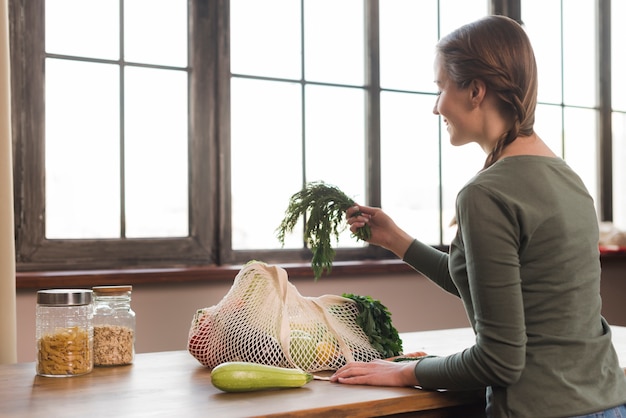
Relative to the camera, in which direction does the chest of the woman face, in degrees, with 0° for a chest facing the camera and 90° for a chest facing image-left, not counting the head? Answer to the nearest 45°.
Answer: approximately 135°

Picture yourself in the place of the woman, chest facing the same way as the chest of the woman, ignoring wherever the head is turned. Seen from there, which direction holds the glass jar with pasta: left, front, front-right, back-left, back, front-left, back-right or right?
front-left

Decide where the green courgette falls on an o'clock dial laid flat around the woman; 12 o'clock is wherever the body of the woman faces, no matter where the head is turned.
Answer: The green courgette is roughly at 10 o'clock from the woman.

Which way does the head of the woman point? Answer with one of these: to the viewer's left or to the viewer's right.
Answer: to the viewer's left

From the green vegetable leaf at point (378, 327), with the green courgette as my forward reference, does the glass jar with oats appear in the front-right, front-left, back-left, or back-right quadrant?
front-right

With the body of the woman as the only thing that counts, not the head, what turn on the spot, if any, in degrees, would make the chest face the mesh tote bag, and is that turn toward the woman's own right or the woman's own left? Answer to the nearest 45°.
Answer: approximately 45° to the woman's own left

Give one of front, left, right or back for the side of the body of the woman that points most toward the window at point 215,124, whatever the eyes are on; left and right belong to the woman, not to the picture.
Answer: front

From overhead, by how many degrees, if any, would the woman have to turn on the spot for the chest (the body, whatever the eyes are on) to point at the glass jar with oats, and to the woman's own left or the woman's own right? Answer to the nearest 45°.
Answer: approximately 45° to the woman's own left

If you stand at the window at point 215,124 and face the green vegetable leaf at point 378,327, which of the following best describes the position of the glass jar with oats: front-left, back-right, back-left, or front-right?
front-right
